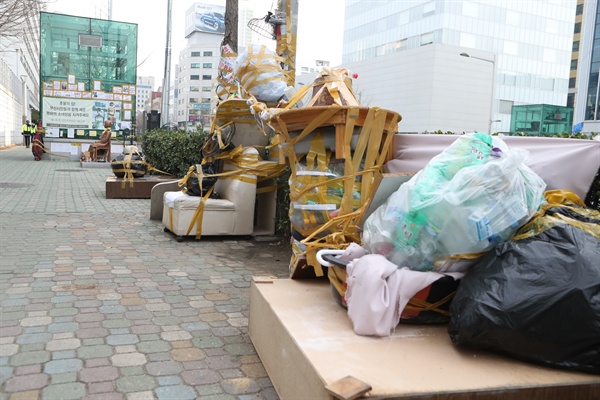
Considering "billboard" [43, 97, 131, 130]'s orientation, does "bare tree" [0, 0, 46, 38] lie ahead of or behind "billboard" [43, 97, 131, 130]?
ahead

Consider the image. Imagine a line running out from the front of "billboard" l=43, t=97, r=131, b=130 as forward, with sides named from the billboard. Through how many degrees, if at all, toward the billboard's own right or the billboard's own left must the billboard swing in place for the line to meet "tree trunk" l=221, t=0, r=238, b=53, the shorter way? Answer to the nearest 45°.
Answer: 0° — it already faces it

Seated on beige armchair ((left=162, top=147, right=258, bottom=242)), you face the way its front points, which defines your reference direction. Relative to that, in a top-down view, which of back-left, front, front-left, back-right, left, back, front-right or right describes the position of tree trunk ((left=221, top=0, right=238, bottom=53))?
right

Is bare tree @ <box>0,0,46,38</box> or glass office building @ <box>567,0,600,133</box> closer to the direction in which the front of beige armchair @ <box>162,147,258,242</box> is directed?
the bare tree

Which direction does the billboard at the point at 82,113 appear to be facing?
toward the camera

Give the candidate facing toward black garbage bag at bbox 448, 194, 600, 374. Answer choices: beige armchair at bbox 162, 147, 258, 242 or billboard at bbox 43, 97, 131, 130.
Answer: the billboard

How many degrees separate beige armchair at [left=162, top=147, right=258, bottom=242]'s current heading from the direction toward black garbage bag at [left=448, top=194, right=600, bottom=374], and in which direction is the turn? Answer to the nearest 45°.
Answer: approximately 90° to its left

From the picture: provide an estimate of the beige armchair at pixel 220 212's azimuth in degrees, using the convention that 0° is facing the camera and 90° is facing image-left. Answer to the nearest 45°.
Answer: approximately 90°

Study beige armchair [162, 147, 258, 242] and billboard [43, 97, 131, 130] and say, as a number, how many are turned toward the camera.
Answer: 1

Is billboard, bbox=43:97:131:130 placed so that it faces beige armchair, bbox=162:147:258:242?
yes

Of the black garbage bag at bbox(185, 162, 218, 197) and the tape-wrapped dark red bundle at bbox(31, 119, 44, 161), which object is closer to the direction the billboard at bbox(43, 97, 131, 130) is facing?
the black garbage bag

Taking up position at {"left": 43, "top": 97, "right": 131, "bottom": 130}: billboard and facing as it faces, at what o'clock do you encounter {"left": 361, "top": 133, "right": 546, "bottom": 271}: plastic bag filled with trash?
The plastic bag filled with trash is roughly at 12 o'clock from the billboard.

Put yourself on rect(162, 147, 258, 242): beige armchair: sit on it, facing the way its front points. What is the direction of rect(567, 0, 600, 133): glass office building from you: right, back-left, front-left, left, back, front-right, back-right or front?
back-right
